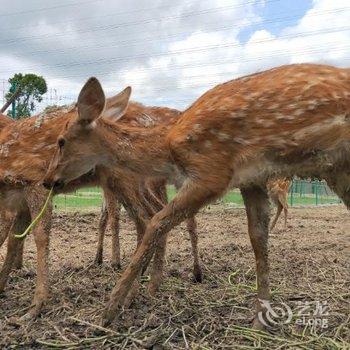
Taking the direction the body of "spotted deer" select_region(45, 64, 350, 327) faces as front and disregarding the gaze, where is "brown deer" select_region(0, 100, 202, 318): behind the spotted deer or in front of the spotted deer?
in front

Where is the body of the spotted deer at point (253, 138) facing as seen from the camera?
to the viewer's left
